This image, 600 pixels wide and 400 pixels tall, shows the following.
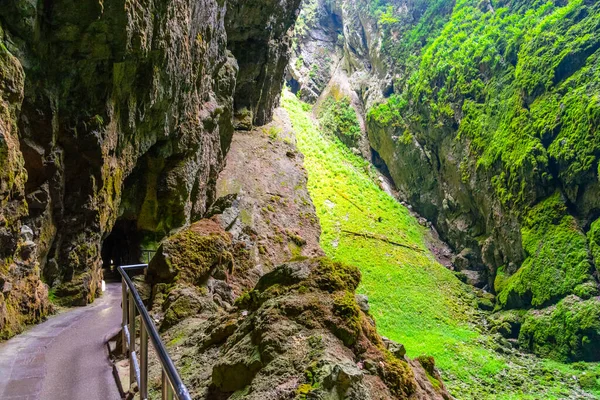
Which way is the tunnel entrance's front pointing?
toward the camera

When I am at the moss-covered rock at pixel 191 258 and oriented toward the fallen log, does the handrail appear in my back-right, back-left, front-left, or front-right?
back-right

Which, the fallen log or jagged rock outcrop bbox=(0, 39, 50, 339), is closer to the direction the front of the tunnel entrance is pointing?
the jagged rock outcrop

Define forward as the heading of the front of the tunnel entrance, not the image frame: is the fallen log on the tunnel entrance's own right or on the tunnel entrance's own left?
on the tunnel entrance's own left

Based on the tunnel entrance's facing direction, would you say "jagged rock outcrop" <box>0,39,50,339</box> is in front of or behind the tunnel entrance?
in front

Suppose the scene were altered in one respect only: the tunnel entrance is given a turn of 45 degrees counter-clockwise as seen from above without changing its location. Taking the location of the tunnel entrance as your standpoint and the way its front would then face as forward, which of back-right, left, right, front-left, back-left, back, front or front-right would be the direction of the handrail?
front-right

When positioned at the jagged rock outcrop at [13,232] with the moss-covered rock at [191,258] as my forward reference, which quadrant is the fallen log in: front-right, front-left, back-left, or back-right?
front-left

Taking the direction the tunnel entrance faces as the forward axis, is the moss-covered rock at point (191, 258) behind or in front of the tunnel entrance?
in front
